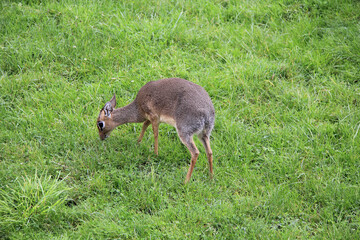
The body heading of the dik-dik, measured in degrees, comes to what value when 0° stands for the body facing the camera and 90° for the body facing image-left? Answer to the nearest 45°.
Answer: approximately 135°

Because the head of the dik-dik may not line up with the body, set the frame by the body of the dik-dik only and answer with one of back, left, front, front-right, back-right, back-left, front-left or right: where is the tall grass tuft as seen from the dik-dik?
left
